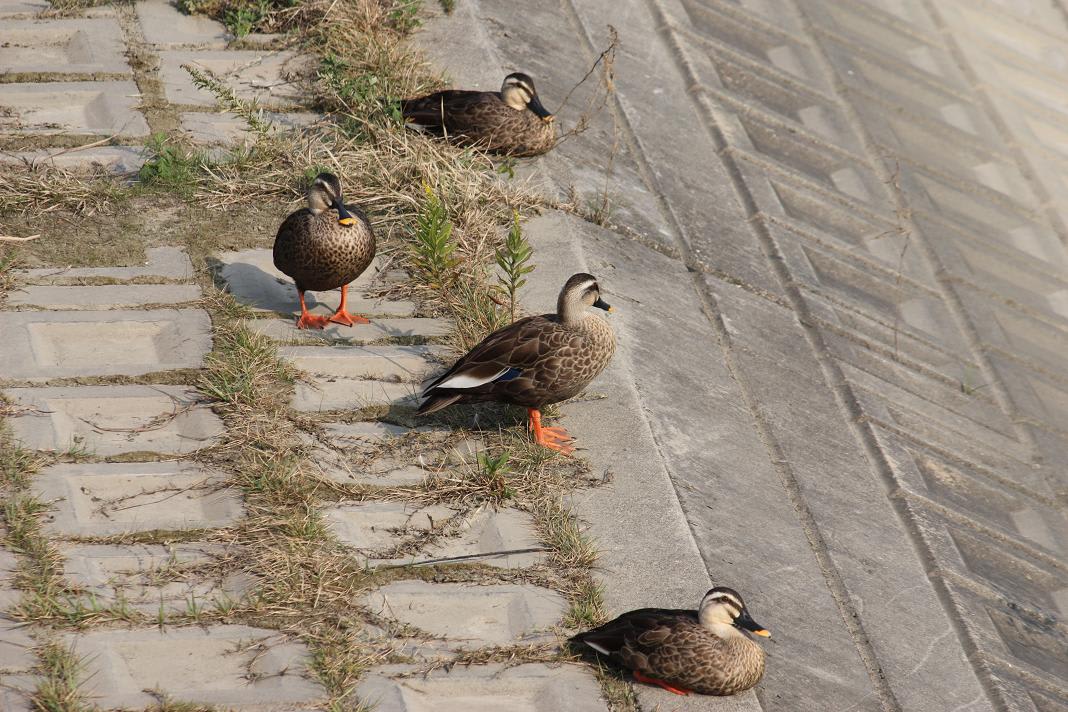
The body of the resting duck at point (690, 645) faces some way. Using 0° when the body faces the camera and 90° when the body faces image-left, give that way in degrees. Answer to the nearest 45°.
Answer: approximately 270°

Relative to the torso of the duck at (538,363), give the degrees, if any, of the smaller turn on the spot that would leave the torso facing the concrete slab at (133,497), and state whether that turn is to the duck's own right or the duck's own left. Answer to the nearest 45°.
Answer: approximately 135° to the duck's own right

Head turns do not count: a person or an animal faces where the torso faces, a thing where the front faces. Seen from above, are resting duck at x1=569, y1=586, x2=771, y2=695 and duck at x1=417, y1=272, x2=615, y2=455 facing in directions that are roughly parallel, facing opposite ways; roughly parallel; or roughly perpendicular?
roughly parallel

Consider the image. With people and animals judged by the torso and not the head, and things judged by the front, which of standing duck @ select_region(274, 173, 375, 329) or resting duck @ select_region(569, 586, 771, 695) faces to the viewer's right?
the resting duck

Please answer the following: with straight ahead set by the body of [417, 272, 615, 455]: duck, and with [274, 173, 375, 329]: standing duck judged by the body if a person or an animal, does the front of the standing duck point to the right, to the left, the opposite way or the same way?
to the right

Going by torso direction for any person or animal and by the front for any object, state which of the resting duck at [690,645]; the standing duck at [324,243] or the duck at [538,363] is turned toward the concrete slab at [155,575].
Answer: the standing duck

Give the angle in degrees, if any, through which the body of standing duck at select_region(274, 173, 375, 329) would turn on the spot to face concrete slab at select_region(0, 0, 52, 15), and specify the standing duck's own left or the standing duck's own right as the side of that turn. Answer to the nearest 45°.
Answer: approximately 135° to the standing duck's own right

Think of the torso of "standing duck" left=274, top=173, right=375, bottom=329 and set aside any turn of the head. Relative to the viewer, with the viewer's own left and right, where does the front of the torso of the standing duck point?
facing the viewer

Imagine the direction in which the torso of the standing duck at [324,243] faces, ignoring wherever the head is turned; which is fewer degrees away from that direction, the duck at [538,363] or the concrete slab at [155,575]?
the concrete slab

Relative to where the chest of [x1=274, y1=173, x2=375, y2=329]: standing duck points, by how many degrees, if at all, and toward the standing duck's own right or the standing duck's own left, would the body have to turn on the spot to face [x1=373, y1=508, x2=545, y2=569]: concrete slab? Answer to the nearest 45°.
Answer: approximately 45° to the standing duck's own left

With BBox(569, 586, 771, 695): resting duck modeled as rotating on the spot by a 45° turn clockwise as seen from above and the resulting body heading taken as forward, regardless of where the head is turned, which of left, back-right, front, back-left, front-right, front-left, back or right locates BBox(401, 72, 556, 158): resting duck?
back

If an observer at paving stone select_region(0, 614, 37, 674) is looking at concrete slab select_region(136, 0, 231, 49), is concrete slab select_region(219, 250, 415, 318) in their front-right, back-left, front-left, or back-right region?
front-right

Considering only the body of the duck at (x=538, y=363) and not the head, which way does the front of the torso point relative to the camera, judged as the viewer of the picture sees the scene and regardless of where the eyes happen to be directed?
to the viewer's right

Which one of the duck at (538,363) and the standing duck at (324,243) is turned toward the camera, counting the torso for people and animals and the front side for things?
the standing duck
